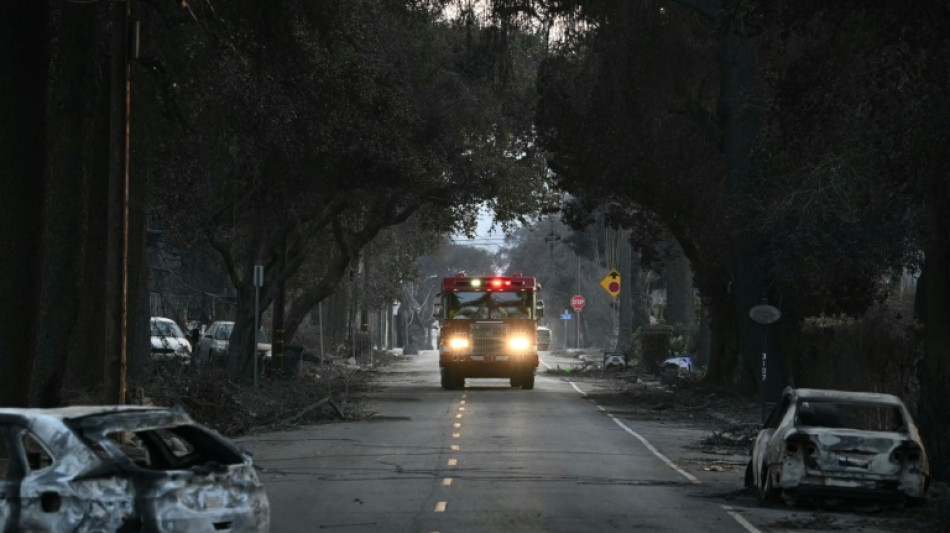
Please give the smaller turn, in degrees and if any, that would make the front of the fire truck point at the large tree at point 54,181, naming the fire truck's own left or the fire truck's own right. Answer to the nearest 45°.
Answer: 0° — it already faces it

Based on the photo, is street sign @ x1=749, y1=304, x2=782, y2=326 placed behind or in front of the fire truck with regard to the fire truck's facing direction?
in front

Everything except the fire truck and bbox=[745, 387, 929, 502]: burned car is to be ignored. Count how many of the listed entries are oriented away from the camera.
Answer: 1

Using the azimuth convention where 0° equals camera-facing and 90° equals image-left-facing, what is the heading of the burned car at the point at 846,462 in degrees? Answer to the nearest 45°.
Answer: approximately 180°

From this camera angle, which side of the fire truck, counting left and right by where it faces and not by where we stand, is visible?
front

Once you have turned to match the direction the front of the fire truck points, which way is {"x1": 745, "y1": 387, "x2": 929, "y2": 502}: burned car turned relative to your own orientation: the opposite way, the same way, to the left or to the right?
the opposite way

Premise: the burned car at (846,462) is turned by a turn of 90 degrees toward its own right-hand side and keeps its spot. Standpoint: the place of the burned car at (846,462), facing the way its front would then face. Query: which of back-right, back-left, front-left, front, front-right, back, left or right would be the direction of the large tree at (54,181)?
back

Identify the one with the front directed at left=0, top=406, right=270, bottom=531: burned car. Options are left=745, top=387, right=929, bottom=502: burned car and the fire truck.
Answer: the fire truck

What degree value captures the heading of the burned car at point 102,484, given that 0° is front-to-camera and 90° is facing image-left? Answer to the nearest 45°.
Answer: approximately 135°

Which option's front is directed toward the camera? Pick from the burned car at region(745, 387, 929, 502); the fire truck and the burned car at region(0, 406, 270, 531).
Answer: the fire truck

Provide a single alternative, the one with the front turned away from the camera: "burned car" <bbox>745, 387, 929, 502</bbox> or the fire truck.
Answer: the burned car

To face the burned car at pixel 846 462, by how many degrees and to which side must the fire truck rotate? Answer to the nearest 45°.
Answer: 0° — it already faces it

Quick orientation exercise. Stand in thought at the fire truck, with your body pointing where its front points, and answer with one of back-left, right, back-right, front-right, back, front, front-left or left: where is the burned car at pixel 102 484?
front
